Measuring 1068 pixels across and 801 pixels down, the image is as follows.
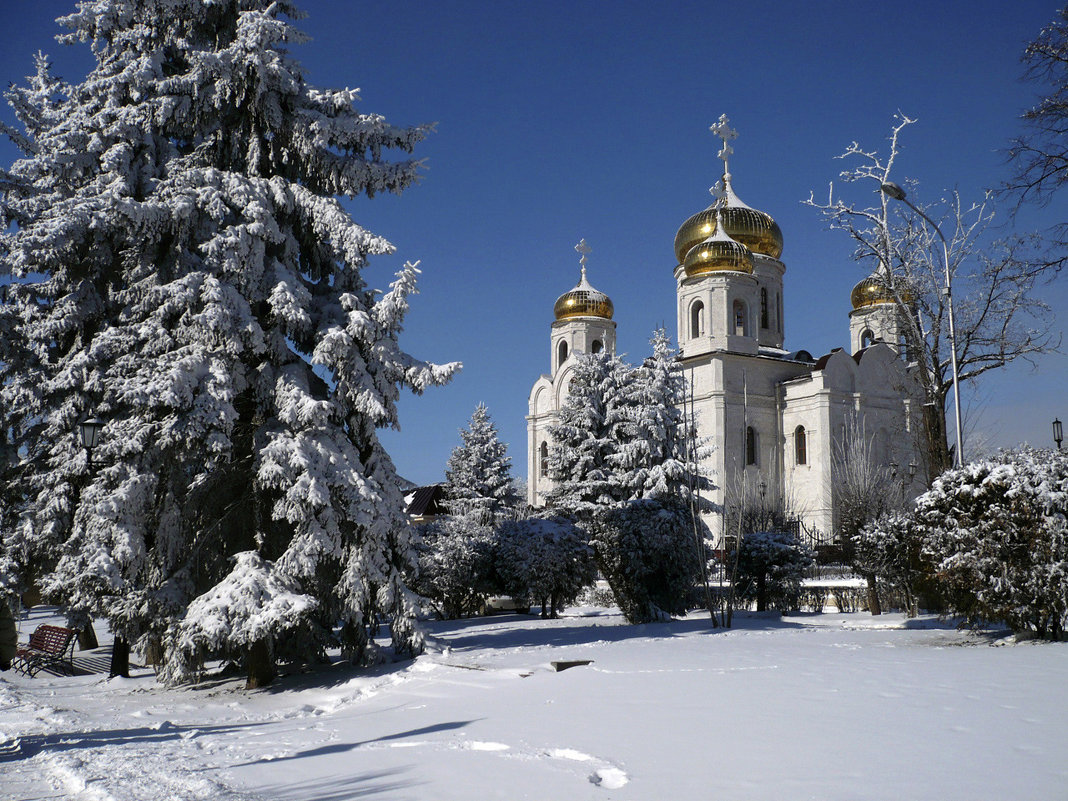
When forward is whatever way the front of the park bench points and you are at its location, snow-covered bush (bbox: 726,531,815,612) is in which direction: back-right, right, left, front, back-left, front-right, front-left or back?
back-left

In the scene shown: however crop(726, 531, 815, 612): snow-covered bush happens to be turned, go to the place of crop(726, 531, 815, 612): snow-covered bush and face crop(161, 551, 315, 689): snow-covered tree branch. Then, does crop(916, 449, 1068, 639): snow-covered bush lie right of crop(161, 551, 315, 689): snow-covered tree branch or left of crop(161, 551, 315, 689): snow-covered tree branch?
left

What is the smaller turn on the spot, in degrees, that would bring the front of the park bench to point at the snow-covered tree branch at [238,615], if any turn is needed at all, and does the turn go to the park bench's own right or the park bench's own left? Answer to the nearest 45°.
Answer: approximately 45° to the park bench's own left

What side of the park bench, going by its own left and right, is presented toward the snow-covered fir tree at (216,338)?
left

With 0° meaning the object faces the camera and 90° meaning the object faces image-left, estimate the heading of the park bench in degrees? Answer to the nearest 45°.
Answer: approximately 45°

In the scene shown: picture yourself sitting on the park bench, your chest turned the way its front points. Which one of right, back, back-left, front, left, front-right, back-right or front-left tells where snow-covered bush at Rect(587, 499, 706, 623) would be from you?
back-left

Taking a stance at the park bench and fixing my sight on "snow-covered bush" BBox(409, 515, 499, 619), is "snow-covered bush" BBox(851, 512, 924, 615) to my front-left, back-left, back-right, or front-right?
front-right

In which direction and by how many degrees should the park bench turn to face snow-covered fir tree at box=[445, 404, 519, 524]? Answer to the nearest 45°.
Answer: approximately 180°

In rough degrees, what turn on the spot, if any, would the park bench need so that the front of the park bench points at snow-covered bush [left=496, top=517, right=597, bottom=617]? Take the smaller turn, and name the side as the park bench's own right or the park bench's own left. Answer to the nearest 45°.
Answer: approximately 135° to the park bench's own left
